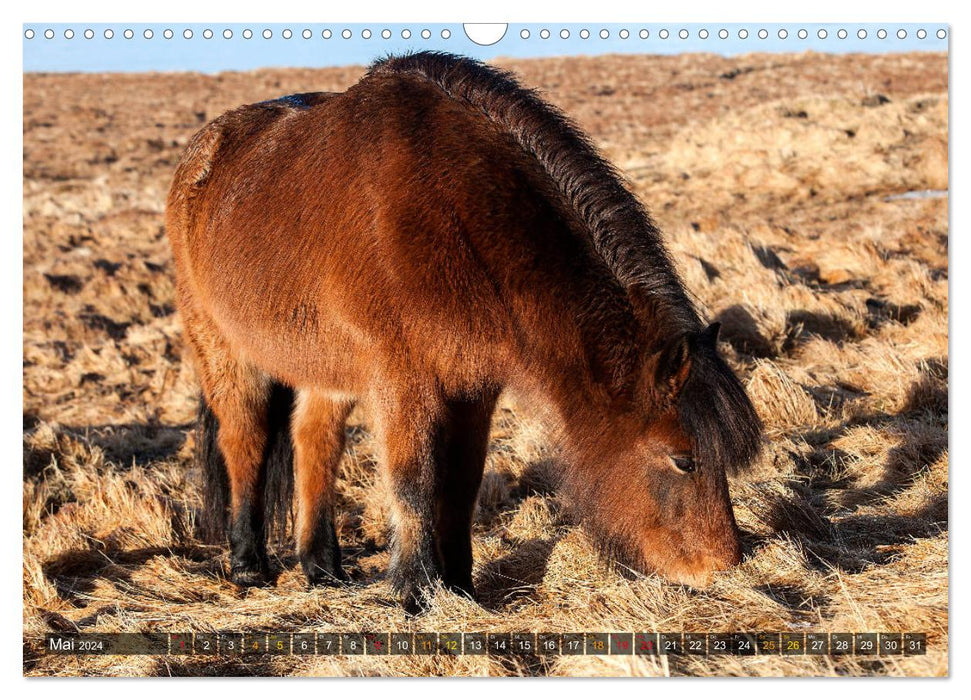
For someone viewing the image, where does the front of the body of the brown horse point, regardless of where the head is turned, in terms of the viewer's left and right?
facing the viewer and to the right of the viewer
